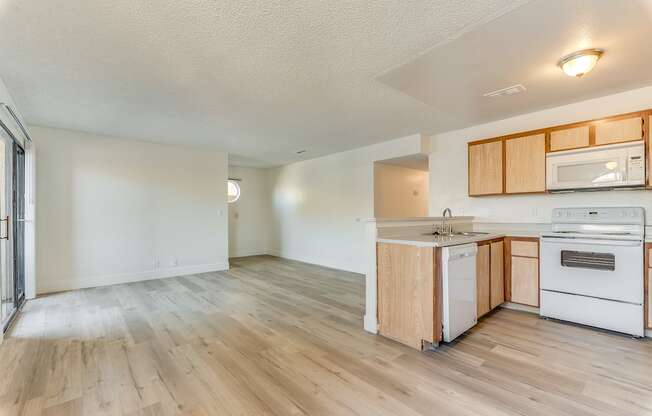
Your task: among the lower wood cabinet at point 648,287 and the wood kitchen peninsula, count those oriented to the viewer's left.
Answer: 0

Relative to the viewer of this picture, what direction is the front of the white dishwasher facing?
facing the viewer and to the right of the viewer

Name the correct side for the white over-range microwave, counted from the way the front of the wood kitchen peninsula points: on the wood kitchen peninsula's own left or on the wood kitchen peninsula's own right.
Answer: on the wood kitchen peninsula's own left

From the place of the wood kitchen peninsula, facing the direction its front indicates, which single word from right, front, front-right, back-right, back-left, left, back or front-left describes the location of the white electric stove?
left

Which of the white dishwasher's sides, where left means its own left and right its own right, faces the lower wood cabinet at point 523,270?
left

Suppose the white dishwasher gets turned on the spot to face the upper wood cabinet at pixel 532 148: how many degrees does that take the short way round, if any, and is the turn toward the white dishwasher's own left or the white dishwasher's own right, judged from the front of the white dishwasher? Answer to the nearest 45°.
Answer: approximately 90° to the white dishwasher's own left

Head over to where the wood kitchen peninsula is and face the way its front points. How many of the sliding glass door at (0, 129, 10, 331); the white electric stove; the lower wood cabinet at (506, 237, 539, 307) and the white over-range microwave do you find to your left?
3

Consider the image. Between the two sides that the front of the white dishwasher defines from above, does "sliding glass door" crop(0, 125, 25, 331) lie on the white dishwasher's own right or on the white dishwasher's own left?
on the white dishwasher's own right

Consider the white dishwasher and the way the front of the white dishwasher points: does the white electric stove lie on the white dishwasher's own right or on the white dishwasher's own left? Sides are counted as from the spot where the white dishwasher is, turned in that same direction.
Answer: on the white dishwasher's own left

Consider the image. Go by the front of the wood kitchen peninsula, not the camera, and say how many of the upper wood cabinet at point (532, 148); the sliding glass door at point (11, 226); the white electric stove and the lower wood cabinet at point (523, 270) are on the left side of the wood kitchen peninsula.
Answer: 3
